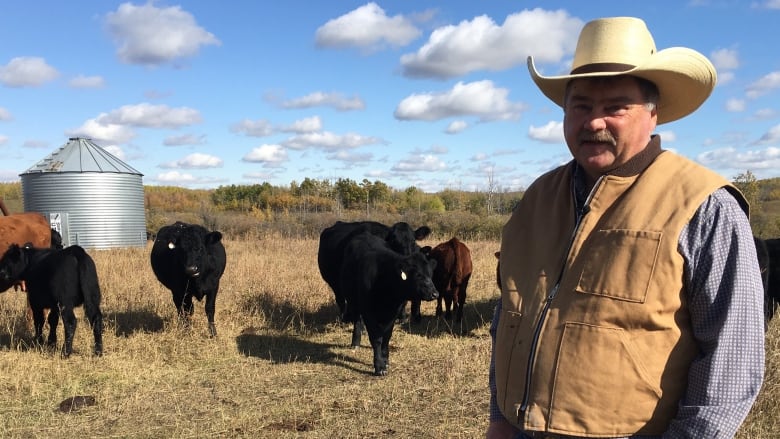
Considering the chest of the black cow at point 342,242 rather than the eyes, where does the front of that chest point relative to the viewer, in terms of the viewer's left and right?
facing to the right of the viewer

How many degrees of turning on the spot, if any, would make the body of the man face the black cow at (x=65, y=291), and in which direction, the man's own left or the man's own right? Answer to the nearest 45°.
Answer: approximately 90° to the man's own right

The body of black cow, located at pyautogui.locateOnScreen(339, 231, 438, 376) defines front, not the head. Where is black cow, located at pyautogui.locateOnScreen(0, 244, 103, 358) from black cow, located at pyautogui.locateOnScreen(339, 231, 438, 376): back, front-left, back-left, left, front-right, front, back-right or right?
back-right

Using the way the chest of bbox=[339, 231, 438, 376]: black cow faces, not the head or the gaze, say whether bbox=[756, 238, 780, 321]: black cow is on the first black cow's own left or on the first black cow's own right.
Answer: on the first black cow's own left

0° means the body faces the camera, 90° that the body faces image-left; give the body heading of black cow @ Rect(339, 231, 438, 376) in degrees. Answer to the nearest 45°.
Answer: approximately 315°

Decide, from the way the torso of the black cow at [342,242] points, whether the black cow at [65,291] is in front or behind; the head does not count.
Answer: behind

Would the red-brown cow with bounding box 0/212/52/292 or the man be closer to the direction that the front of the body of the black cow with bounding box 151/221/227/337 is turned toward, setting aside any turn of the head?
the man

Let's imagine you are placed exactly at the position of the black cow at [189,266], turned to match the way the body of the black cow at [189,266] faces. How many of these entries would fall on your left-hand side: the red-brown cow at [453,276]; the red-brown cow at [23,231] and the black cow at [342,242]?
2

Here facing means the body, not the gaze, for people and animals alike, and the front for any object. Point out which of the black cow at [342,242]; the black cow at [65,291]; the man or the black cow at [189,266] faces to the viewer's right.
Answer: the black cow at [342,242]
